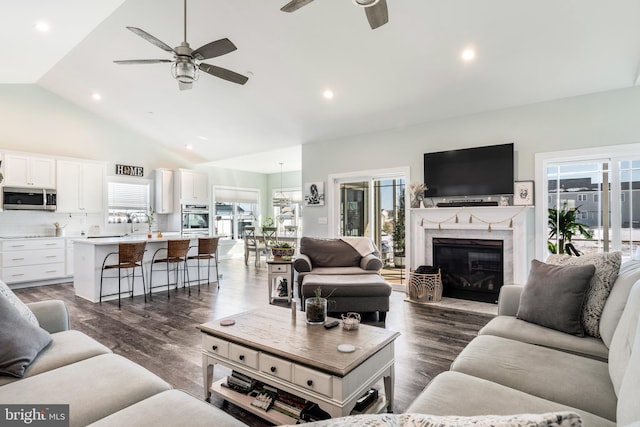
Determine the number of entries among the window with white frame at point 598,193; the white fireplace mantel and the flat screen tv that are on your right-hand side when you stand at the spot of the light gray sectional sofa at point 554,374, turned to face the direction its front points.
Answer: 3

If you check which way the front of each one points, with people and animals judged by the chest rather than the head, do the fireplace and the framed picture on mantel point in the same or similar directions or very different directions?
same or similar directions

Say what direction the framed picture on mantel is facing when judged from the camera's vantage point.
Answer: facing the viewer

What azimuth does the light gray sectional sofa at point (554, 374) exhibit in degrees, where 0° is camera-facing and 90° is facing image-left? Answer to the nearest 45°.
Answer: approximately 90°

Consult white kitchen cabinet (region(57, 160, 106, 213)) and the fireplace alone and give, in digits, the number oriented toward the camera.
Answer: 2

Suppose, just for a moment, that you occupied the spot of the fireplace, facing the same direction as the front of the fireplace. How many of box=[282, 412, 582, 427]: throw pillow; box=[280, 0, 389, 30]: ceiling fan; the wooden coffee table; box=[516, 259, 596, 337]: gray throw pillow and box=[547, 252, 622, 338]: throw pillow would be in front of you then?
5

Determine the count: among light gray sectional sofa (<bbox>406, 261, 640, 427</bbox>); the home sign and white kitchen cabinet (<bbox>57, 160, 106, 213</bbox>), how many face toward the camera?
2

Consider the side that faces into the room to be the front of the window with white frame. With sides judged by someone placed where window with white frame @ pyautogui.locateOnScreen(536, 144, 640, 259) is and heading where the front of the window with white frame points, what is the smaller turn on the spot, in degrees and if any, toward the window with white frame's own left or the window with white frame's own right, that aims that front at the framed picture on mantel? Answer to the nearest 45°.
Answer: approximately 90° to the window with white frame's own right

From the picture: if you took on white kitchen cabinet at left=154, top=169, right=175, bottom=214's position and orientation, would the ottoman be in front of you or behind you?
in front

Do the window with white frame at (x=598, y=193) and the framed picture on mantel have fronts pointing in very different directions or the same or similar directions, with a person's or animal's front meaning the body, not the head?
same or similar directions

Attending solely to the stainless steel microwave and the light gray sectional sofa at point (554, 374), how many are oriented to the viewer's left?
1

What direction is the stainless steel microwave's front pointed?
toward the camera
